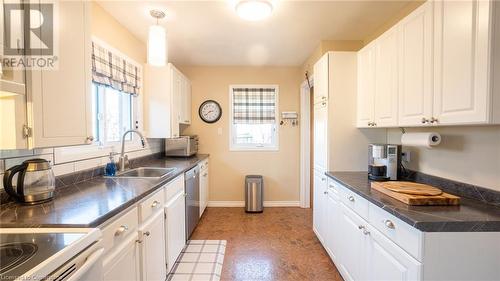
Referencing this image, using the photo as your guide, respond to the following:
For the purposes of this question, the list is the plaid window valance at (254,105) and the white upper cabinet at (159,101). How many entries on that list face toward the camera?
1

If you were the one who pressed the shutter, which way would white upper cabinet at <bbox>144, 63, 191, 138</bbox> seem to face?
facing to the right of the viewer

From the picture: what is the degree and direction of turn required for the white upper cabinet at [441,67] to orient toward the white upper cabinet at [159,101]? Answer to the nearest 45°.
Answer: approximately 45° to its right

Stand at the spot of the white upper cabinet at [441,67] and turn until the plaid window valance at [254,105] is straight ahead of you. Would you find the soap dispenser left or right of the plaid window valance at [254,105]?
left

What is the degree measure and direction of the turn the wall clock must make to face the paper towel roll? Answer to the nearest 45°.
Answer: approximately 45° to its left

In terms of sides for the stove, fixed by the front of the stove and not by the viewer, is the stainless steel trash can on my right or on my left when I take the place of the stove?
on my left

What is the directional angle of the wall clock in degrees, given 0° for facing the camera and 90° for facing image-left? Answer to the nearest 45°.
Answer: approximately 0°

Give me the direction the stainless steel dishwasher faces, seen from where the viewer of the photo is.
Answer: facing to the right of the viewer

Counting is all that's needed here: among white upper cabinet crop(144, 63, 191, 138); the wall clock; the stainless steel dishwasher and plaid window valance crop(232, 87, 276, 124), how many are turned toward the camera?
2

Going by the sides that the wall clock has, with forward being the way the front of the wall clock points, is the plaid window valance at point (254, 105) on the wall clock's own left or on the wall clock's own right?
on the wall clock's own left

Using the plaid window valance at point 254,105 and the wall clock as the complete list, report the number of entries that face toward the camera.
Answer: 2
